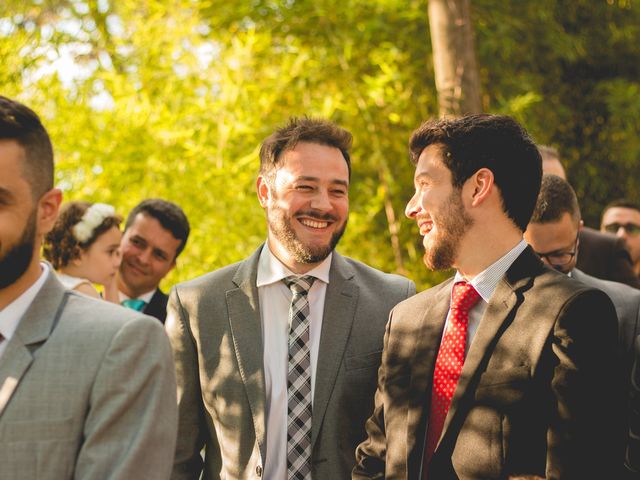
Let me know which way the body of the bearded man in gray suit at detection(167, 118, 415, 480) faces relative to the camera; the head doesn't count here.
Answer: toward the camera

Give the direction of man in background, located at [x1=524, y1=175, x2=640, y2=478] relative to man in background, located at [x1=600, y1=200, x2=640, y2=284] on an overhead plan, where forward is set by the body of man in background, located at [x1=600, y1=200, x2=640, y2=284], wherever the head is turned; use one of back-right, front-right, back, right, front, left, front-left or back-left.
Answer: front

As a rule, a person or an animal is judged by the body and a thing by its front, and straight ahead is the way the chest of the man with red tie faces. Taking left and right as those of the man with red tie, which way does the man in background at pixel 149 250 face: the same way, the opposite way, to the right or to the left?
to the left

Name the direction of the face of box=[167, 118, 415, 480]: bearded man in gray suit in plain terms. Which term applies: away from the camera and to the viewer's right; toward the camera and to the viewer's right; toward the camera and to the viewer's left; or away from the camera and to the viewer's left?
toward the camera and to the viewer's right

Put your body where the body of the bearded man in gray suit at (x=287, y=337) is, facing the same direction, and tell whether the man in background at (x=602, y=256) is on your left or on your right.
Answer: on your left

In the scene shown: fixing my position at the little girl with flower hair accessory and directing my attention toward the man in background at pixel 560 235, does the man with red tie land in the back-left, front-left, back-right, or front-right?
front-right

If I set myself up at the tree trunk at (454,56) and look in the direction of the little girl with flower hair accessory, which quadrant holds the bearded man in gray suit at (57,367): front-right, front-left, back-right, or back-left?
front-left

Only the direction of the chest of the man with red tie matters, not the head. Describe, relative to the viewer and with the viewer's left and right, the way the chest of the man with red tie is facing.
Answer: facing the viewer and to the left of the viewer

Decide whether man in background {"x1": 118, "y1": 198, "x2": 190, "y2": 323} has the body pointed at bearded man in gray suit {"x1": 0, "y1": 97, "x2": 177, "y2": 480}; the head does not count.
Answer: yes

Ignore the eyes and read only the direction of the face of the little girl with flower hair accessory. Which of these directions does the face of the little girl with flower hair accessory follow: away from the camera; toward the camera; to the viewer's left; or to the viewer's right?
to the viewer's right

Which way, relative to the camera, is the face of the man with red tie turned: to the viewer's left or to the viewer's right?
to the viewer's left

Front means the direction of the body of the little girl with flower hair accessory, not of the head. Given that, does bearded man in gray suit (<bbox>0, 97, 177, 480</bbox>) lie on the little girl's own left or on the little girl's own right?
on the little girl's own right

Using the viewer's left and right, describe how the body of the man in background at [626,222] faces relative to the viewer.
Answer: facing the viewer
